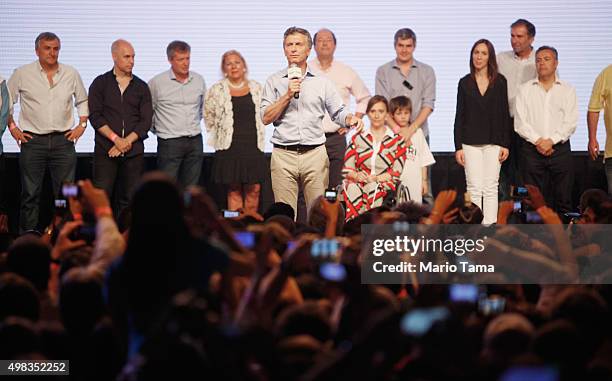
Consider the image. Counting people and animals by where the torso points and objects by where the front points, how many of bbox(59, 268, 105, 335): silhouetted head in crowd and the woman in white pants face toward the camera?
1

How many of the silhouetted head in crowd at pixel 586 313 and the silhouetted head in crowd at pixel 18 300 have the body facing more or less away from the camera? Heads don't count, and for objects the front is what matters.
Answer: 2

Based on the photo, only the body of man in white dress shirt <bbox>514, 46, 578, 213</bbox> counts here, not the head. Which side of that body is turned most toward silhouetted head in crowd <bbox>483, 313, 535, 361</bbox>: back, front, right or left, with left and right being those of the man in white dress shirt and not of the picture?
front

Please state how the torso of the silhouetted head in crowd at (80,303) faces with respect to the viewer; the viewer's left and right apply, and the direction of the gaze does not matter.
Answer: facing away from the viewer

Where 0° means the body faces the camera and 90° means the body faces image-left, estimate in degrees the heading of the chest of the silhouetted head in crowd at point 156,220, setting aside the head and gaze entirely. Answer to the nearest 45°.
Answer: approximately 180°

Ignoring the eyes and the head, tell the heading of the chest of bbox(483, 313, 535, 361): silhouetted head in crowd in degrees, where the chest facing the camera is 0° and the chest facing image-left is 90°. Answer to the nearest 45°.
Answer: approximately 180°

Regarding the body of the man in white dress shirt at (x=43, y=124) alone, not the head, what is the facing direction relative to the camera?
toward the camera

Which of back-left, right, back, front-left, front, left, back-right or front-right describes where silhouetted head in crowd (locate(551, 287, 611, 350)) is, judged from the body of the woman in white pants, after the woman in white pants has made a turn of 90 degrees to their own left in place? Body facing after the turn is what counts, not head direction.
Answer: right

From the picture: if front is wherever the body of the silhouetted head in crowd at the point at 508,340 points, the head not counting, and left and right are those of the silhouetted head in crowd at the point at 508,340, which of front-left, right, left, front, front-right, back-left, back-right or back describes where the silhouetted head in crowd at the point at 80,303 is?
left

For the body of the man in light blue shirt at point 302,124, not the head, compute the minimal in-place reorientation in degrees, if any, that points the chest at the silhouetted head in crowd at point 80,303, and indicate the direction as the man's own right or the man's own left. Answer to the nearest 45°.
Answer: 0° — they already face them

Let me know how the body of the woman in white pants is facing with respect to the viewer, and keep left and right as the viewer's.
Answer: facing the viewer

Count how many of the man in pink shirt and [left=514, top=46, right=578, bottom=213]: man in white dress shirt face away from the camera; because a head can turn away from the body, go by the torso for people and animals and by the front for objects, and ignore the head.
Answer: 0

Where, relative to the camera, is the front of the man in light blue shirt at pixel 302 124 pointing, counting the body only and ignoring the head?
toward the camera

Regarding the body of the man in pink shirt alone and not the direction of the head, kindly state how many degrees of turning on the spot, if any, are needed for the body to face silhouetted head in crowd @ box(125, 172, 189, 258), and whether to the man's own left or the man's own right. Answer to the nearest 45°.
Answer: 0° — they already face them

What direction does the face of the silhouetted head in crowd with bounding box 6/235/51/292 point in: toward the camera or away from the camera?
away from the camera

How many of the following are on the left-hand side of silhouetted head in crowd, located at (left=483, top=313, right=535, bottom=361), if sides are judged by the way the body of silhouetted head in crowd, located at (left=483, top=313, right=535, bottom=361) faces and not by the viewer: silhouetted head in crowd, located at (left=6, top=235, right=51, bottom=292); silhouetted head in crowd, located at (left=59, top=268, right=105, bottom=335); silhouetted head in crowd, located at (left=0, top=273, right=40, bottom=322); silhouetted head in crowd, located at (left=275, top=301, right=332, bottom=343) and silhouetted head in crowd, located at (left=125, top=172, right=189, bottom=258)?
5

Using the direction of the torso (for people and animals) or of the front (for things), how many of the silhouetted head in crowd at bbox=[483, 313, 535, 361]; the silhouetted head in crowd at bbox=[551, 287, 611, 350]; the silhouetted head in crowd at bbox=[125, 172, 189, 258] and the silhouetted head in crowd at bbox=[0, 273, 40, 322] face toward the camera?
0

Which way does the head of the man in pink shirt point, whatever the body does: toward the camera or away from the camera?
toward the camera

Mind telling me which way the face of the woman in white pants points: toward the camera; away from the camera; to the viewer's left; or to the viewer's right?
toward the camera

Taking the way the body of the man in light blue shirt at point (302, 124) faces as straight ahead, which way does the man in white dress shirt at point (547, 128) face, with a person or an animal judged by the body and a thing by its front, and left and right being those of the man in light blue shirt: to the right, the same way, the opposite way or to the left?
the same way

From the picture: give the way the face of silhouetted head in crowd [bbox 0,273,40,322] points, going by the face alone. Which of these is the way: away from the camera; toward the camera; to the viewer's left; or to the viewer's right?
away from the camera

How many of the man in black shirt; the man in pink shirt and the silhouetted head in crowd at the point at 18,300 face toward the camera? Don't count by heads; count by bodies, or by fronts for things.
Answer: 2
